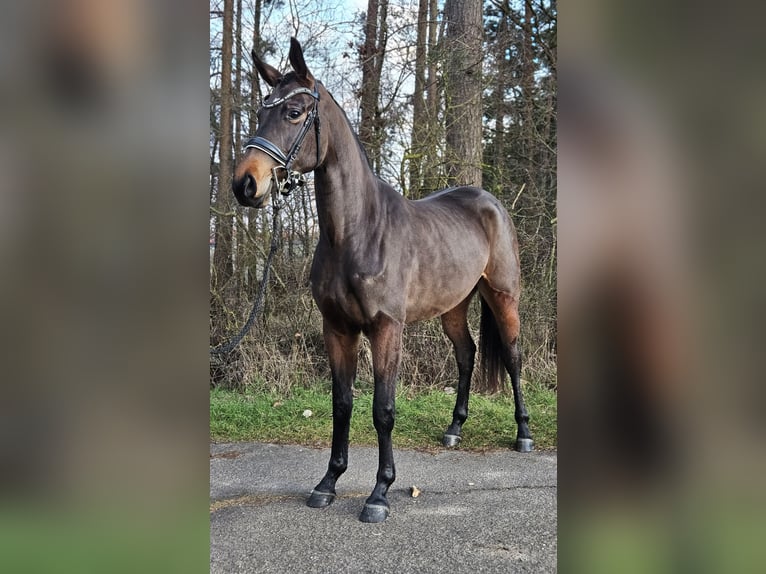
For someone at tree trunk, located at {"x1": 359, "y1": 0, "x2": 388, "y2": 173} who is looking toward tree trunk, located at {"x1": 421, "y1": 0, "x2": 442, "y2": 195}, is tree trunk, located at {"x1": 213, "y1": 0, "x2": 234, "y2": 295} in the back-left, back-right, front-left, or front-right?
back-right

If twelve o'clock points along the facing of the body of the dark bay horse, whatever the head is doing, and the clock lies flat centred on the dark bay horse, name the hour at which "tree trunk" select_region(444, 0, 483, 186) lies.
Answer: The tree trunk is roughly at 5 o'clock from the dark bay horse.

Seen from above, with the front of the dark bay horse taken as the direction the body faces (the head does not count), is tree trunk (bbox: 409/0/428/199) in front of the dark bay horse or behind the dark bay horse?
behind

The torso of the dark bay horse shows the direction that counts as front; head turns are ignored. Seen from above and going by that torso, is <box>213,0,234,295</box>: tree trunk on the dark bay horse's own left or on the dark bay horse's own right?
on the dark bay horse's own right

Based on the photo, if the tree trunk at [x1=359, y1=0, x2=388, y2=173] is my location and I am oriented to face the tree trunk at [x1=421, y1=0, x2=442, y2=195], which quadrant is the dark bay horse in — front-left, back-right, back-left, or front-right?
front-right

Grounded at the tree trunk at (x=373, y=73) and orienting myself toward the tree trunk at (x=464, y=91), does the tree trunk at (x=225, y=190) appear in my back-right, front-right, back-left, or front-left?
back-right

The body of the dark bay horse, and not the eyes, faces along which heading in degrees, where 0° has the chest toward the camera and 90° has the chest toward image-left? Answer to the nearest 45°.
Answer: approximately 45°

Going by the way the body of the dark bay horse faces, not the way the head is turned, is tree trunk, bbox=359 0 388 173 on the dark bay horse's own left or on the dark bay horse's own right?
on the dark bay horse's own right

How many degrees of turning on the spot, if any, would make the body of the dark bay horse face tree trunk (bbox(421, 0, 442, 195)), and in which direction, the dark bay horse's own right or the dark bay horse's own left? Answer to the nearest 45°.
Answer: approximately 135° to the dark bay horse's own right
